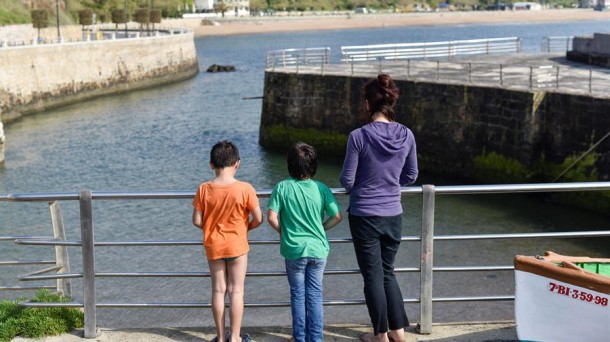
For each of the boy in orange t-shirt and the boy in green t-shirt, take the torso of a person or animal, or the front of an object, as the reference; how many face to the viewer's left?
0

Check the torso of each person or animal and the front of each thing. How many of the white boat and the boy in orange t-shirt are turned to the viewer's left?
1

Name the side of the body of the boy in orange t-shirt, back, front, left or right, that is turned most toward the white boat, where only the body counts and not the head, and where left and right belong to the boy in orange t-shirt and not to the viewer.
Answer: right

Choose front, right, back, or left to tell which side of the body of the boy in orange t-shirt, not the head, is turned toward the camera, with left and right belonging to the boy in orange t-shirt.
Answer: back

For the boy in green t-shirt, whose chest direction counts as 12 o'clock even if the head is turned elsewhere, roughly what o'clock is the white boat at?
The white boat is roughly at 4 o'clock from the boy in green t-shirt.

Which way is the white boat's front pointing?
to the viewer's left

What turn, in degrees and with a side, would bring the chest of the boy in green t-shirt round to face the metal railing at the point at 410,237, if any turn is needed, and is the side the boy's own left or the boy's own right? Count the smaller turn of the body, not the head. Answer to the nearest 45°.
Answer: approximately 45° to the boy's own right

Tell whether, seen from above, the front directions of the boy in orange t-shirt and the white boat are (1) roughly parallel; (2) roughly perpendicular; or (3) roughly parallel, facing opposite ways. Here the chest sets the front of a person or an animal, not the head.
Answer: roughly perpendicular

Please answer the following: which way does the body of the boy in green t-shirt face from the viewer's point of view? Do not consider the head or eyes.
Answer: away from the camera

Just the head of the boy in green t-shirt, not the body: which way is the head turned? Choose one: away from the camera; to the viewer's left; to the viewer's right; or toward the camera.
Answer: away from the camera

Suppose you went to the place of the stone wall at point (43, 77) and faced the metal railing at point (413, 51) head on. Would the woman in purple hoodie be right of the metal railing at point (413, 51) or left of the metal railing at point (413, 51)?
right

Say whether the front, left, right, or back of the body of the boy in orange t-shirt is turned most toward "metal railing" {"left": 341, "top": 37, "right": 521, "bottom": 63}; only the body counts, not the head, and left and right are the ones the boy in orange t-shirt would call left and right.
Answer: front

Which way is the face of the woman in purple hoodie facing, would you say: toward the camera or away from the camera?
away from the camera

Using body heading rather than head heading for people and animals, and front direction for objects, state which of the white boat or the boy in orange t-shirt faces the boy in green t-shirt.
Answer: the white boat

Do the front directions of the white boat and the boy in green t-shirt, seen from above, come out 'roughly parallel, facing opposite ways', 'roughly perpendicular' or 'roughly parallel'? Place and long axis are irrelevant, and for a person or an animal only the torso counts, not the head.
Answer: roughly perpendicular

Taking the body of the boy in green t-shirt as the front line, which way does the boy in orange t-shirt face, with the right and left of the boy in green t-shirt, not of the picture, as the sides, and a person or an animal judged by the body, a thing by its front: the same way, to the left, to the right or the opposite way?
the same way
